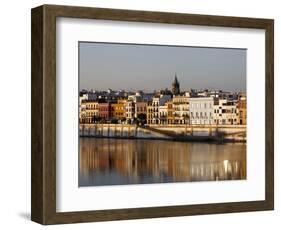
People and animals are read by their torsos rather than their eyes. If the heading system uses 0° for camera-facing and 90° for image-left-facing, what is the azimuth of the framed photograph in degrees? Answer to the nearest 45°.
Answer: approximately 315°
